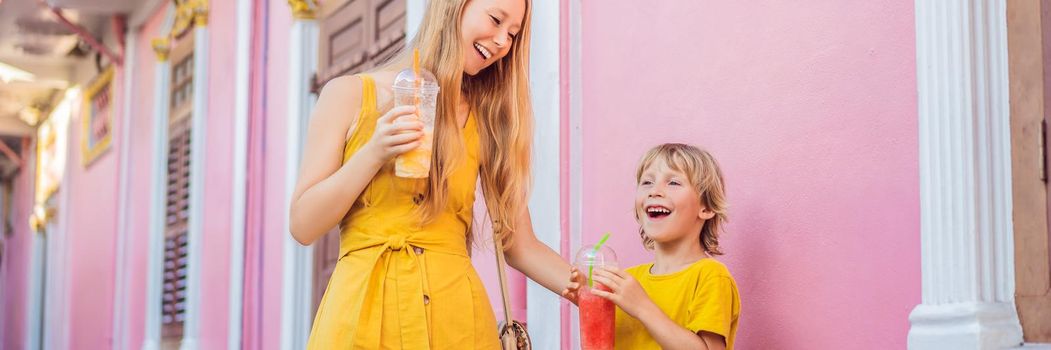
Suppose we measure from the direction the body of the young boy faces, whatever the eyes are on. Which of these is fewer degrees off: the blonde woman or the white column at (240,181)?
the blonde woman

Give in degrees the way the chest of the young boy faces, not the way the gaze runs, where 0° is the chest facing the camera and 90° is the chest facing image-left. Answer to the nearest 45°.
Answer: approximately 45°

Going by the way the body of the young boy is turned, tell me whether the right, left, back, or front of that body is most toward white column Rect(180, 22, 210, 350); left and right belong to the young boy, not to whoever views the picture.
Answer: right

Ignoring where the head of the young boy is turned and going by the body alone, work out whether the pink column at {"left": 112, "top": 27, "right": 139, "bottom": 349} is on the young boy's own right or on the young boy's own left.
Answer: on the young boy's own right

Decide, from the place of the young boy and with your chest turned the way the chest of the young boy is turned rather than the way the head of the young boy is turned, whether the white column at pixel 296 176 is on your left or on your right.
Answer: on your right

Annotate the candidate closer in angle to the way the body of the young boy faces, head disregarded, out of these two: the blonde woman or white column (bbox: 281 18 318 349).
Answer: the blonde woman
